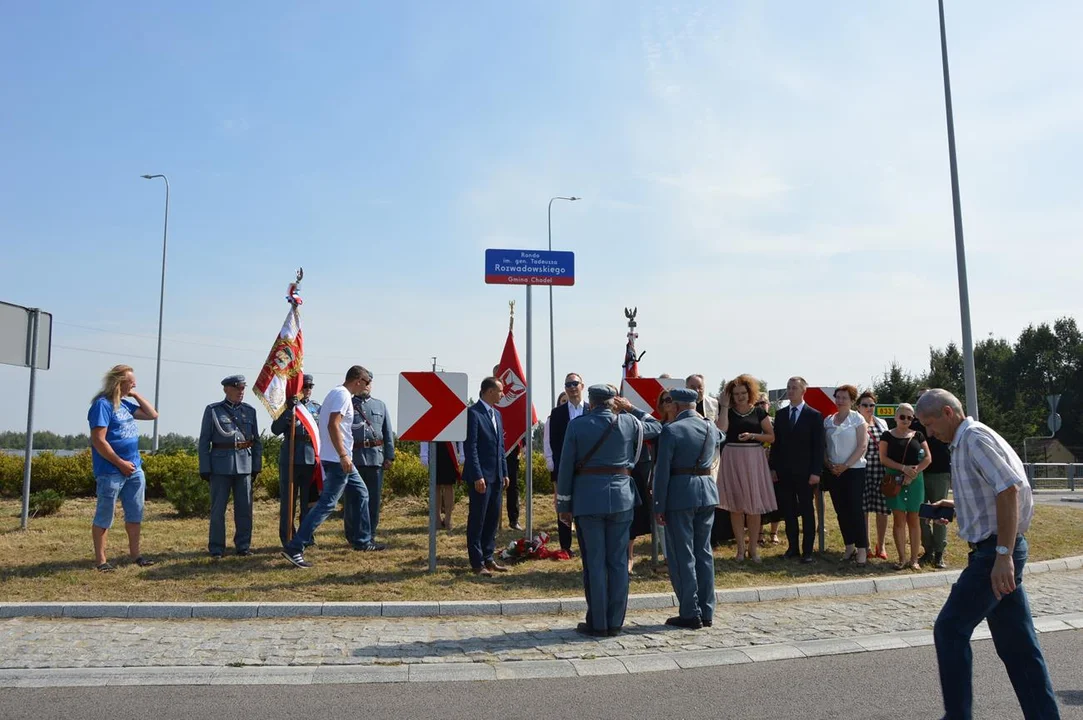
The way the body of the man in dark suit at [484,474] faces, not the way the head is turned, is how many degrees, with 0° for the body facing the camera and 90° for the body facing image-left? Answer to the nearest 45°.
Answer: approximately 315°

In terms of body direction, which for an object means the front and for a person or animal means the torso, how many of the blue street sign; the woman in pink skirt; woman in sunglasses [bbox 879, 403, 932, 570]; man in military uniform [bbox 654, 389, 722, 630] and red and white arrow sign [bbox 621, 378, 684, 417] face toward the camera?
4

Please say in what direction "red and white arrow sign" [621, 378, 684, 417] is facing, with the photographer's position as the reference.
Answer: facing the viewer

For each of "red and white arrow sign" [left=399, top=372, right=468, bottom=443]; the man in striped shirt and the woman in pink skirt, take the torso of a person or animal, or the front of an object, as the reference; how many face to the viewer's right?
0

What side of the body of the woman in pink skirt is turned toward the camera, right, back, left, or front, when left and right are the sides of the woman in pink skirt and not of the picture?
front

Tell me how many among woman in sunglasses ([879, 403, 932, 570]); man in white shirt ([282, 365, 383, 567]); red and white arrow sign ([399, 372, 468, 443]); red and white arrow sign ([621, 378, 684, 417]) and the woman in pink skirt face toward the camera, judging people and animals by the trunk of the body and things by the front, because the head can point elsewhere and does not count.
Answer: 4

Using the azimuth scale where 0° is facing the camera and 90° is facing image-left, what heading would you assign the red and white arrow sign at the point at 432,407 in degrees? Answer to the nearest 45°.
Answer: approximately 0°

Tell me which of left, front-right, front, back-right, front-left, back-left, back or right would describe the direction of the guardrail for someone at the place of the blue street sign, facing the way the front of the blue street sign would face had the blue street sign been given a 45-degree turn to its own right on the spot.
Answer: back

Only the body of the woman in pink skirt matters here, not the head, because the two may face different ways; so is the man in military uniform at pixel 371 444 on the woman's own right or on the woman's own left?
on the woman's own right

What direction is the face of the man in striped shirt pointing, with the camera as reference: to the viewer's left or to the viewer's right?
to the viewer's left
